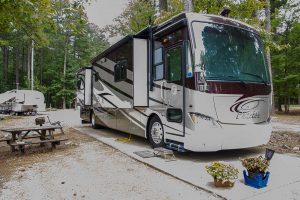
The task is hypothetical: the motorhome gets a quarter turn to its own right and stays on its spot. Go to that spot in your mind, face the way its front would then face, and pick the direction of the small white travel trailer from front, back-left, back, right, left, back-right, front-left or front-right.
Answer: right

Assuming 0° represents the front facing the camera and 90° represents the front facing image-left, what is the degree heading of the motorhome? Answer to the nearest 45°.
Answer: approximately 315°

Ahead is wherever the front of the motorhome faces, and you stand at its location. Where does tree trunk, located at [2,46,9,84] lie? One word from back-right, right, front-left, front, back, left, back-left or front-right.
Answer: back
